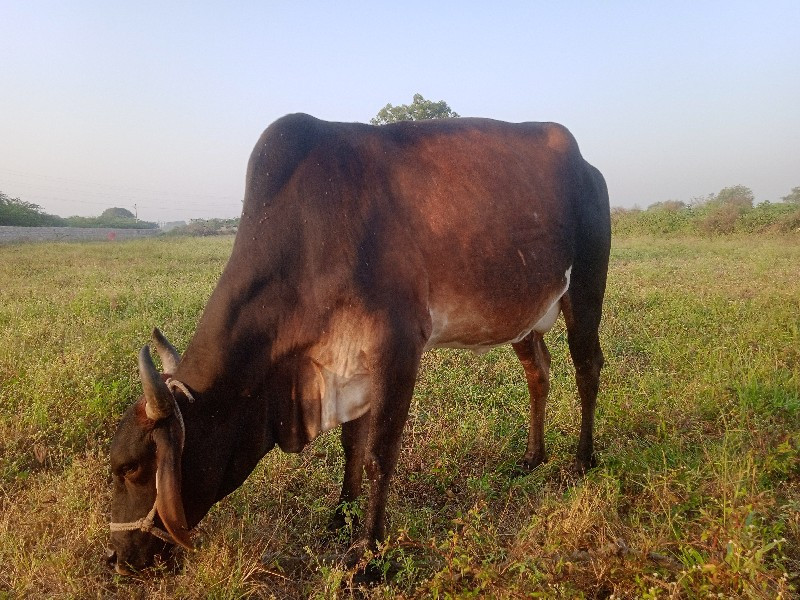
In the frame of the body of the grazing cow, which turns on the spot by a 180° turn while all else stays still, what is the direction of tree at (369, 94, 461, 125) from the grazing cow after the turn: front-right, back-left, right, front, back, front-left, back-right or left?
front-left

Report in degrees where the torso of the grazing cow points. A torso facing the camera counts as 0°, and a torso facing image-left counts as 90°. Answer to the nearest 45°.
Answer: approximately 45°
